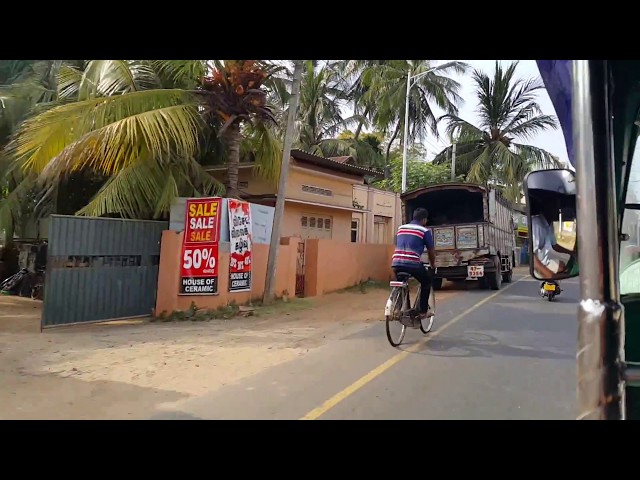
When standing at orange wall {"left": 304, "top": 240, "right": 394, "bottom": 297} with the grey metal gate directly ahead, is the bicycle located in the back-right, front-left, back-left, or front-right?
front-left

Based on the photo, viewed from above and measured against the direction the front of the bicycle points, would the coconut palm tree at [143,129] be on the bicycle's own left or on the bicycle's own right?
on the bicycle's own left

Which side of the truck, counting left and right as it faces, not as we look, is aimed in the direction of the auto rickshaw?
back

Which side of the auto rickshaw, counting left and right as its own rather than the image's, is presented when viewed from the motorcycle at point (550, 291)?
front

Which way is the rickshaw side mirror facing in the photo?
toward the camera

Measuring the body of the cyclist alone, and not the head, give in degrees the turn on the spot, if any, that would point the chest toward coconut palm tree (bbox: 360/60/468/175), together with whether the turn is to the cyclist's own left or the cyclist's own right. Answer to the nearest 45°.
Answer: approximately 45° to the cyclist's own left

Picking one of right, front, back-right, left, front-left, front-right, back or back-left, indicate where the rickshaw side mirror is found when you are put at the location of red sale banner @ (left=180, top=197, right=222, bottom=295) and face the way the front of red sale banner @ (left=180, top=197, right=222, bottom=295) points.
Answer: front

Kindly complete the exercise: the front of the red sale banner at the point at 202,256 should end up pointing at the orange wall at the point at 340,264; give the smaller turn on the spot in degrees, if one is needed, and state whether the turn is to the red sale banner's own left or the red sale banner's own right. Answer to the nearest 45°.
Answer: approximately 135° to the red sale banner's own left

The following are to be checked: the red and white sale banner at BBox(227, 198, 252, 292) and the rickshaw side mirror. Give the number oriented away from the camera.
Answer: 0

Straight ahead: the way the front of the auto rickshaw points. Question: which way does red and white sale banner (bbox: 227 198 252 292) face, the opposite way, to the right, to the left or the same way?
to the right

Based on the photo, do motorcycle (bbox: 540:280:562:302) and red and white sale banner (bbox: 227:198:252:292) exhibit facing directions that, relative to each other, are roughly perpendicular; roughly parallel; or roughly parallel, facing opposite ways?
roughly perpendicular
